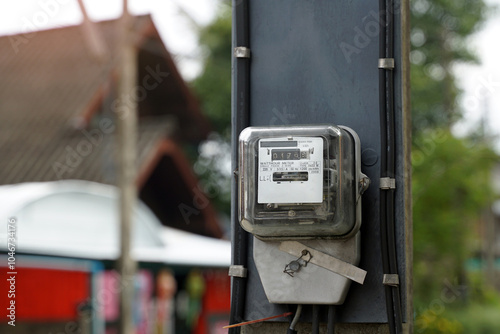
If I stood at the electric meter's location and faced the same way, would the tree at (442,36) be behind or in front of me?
behind

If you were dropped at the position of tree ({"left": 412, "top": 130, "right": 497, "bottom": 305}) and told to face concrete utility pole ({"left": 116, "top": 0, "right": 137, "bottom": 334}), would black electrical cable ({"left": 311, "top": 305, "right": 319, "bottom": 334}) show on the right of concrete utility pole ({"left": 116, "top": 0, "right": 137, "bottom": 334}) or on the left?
left

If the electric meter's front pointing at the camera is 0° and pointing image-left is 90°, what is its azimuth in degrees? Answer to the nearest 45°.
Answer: approximately 0°

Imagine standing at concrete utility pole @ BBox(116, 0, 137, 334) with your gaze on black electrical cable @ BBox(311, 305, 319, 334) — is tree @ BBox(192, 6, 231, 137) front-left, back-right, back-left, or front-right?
back-left

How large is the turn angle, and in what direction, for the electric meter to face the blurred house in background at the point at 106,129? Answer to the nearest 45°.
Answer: approximately 180°

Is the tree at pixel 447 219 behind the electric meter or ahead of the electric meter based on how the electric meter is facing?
behind

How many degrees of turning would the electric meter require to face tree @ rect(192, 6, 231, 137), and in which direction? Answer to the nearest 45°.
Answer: approximately 180°
